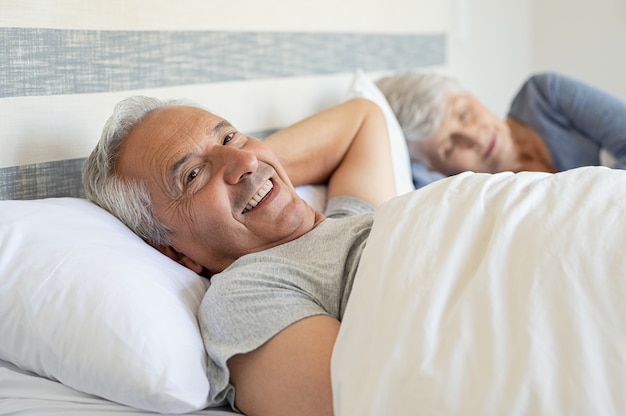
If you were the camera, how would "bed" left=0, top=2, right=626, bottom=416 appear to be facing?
facing the viewer and to the right of the viewer
